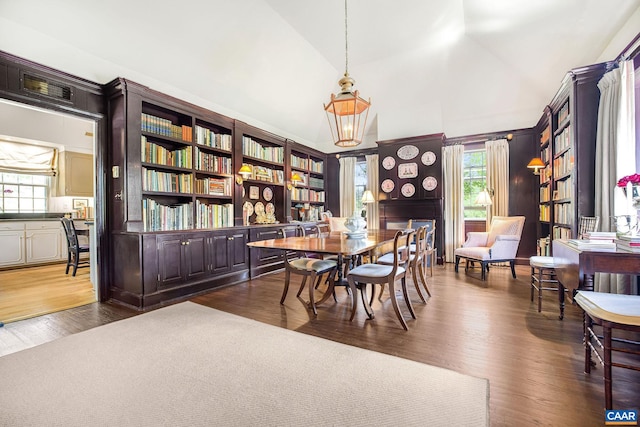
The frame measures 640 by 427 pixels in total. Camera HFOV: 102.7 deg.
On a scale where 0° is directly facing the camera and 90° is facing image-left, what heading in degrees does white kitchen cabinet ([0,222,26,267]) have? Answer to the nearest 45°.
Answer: approximately 0°

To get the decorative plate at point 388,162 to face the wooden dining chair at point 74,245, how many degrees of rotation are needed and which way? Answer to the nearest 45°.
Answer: approximately 45° to its right

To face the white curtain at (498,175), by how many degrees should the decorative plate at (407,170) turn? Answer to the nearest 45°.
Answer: approximately 90° to its left

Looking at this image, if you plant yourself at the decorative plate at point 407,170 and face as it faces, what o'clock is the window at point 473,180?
The window is roughly at 8 o'clock from the decorative plate.

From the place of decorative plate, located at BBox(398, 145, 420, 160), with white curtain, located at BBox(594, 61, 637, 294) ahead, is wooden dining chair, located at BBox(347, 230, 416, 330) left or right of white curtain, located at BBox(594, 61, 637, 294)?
right

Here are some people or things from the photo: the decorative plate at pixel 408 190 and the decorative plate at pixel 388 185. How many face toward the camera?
2

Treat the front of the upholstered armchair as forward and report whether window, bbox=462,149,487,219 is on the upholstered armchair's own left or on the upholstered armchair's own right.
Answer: on the upholstered armchair's own right

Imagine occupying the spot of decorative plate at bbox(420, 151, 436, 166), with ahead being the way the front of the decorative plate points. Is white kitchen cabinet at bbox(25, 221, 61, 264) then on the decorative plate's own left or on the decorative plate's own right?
on the decorative plate's own right

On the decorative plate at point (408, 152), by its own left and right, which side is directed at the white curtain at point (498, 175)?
left

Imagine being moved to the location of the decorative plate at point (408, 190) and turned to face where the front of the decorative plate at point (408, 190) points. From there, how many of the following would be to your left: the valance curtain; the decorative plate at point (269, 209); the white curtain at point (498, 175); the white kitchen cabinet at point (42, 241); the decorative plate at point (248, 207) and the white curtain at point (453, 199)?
2

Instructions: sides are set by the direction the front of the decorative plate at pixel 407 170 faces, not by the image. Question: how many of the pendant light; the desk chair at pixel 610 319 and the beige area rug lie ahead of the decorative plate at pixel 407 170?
3
